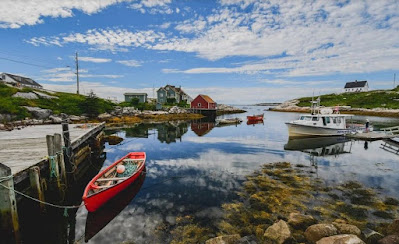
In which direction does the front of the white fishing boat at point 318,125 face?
to the viewer's left

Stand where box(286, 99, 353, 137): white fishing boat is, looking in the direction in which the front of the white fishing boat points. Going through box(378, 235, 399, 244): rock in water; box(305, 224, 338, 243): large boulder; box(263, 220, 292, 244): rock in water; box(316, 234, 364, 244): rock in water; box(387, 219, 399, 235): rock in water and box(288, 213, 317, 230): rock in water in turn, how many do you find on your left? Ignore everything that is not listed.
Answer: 6

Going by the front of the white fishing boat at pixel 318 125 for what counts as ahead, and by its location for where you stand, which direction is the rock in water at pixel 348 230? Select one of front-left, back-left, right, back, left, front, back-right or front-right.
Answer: left

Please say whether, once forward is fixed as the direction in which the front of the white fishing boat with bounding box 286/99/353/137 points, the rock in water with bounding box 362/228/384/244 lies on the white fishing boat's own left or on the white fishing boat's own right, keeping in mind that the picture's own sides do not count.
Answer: on the white fishing boat's own left

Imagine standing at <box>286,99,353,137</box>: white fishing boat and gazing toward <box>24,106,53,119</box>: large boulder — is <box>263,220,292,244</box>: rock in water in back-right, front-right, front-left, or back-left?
front-left

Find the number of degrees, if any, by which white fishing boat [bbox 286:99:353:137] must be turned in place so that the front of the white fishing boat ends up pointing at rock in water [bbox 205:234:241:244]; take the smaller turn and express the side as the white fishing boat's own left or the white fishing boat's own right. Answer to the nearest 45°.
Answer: approximately 90° to the white fishing boat's own left

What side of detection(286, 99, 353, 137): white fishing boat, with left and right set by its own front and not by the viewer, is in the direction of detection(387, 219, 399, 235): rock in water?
left

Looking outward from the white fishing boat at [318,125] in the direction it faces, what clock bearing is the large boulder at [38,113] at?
The large boulder is roughly at 11 o'clock from the white fishing boat.
